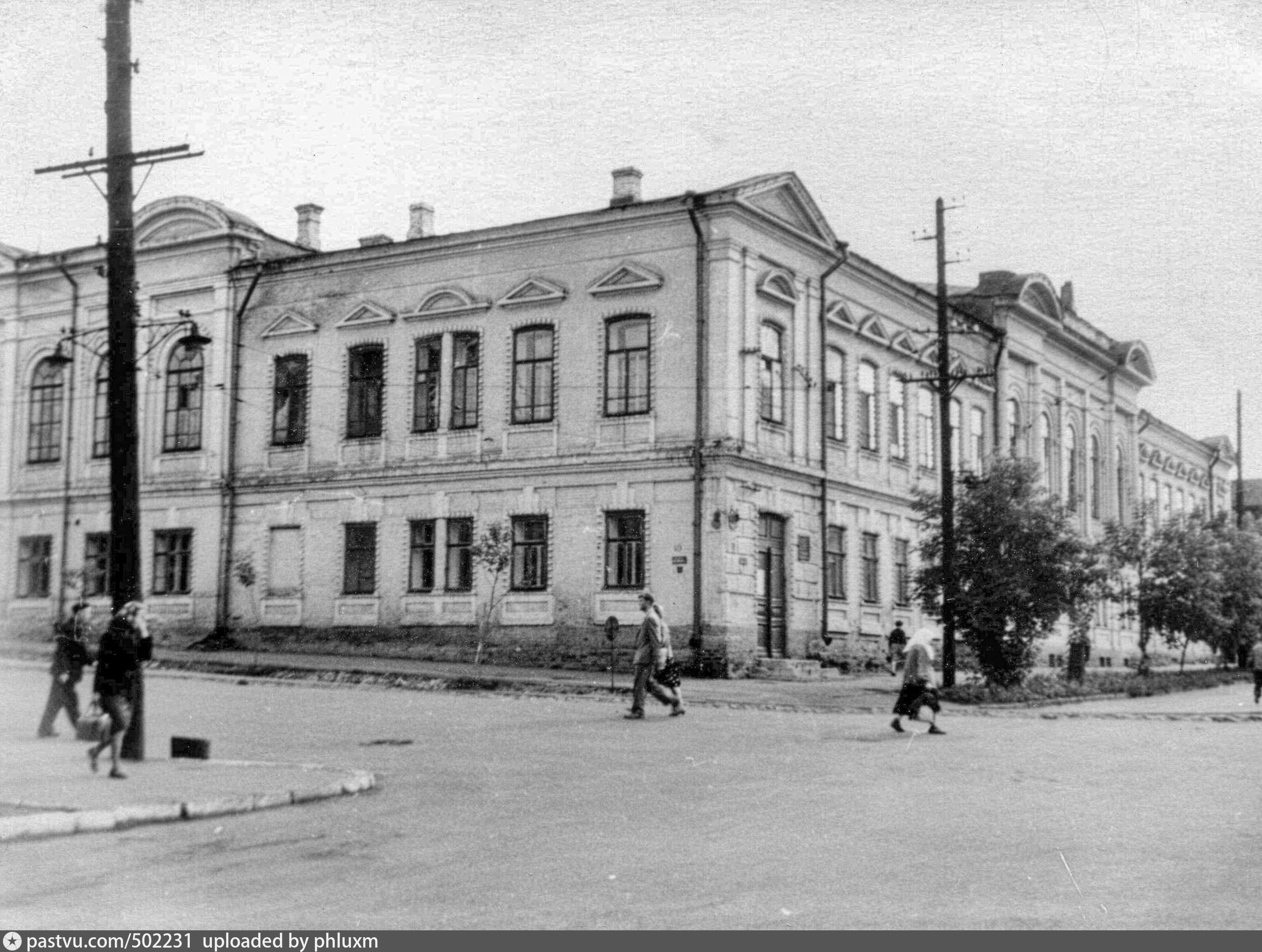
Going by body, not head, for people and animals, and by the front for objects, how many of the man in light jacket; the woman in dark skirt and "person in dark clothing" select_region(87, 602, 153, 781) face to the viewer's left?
1

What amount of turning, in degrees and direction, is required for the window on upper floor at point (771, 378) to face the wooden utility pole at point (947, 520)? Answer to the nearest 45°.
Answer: approximately 90° to its left

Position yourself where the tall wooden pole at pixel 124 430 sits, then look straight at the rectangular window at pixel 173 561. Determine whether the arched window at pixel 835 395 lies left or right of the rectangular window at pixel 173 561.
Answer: right

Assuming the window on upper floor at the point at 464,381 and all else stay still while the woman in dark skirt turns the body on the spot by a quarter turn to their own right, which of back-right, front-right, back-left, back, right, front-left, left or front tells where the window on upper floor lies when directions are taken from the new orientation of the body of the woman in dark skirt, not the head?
right

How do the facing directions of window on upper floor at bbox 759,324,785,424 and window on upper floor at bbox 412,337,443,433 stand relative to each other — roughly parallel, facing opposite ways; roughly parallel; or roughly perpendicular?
roughly perpendicular

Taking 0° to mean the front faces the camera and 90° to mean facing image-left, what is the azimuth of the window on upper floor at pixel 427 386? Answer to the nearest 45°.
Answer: approximately 45°

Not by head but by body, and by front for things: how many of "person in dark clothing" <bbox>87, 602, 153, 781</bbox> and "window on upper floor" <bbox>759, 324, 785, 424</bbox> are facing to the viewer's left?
0

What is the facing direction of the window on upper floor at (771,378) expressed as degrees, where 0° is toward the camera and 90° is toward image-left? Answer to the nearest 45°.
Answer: approximately 315°
